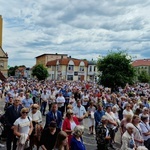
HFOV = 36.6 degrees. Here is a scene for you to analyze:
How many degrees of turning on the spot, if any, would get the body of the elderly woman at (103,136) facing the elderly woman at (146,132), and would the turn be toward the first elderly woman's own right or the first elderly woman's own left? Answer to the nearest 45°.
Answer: approximately 45° to the first elderly woman's own left

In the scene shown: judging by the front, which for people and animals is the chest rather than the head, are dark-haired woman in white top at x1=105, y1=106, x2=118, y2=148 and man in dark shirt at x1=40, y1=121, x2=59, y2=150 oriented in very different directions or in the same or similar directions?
same or similar directions

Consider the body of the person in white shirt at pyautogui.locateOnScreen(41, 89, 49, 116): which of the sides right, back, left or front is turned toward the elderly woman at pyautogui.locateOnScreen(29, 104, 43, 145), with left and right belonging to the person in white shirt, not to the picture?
front

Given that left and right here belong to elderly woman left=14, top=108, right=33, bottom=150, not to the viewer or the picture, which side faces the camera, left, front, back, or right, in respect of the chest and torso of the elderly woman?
front

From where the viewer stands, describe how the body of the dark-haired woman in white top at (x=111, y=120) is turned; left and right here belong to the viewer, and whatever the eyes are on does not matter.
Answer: facing the viewer and to the right of the viewer

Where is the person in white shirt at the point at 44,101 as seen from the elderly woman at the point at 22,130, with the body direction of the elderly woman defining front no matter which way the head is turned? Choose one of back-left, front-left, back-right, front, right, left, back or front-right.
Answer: back

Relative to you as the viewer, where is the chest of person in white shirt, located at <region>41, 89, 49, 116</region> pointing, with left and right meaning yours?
facing the viewer

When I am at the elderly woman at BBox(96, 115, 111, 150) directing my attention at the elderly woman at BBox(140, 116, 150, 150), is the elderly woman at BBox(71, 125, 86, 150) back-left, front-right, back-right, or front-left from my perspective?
back-right
